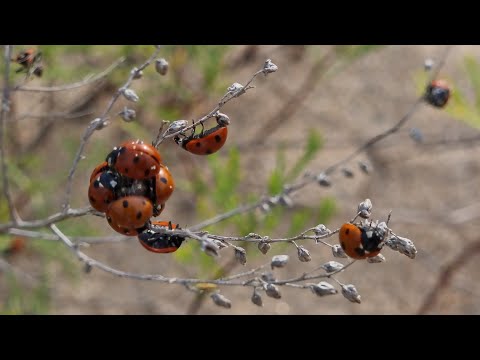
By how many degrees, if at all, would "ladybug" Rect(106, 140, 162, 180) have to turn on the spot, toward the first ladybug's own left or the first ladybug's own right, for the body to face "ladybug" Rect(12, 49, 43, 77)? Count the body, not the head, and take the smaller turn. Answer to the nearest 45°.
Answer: approximately 45° to the first ladybug's own right

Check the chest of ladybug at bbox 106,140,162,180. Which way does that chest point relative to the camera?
to the viewer's left
